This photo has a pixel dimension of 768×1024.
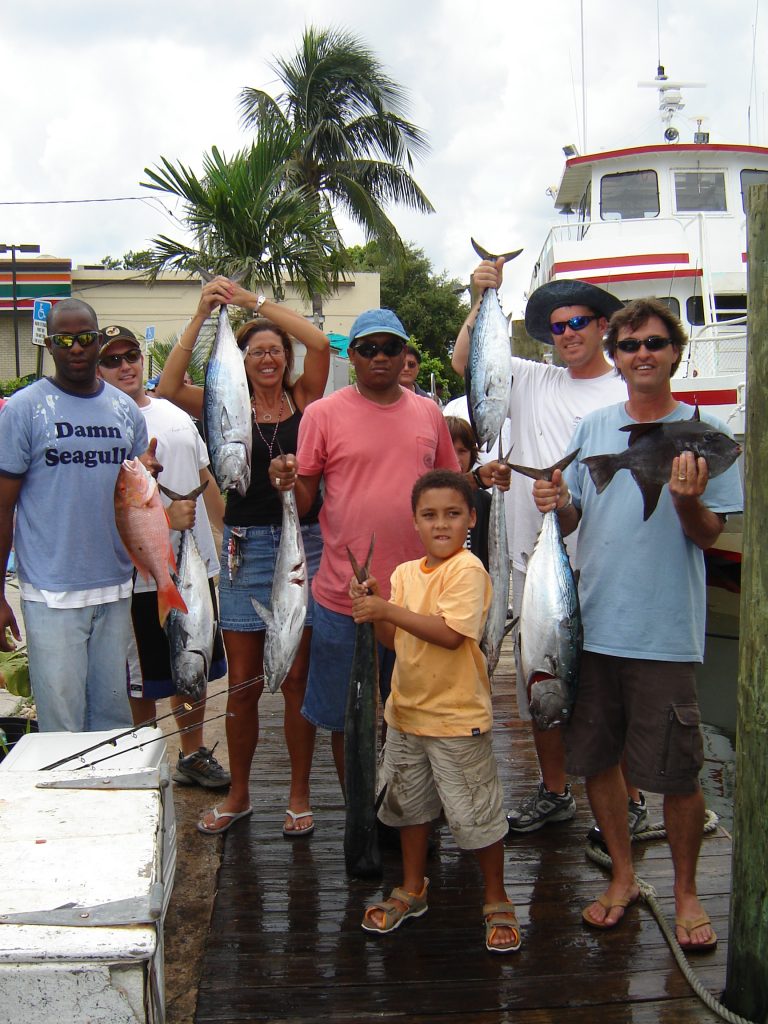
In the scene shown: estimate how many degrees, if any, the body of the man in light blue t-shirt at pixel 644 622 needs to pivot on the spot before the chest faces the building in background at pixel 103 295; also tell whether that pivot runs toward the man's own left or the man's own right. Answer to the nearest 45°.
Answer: approximately 135° to the man's own right

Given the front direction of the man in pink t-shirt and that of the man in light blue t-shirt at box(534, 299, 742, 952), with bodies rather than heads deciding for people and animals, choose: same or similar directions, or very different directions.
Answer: same or similar directions

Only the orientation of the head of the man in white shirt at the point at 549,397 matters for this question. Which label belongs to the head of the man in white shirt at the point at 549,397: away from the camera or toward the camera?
toward the camera

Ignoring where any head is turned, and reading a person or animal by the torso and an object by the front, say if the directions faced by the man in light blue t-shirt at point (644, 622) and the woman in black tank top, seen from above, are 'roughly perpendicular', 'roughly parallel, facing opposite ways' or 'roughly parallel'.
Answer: roughly parallel

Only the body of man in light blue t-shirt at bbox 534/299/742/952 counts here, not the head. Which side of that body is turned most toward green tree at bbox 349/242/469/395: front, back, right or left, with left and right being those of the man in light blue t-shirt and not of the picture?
back

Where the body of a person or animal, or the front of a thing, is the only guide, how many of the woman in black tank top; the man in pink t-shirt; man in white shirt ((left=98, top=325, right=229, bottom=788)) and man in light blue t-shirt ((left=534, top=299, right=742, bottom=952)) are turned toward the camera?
4

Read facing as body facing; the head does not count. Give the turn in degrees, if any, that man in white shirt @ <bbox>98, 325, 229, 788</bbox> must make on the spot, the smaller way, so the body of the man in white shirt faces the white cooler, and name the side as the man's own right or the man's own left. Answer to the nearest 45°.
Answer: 0° — they already face it

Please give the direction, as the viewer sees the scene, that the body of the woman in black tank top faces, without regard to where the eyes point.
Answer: toward the camera

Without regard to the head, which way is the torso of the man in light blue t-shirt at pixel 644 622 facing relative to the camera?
toward the camera

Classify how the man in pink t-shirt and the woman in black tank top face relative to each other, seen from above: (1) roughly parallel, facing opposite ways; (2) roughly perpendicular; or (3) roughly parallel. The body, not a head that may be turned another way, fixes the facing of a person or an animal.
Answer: roughly parallel

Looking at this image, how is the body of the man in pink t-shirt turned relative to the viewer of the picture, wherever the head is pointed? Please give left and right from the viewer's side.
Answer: facing the viewer

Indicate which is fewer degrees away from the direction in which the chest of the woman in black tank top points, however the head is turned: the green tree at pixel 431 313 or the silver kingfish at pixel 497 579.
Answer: the silver kingfish

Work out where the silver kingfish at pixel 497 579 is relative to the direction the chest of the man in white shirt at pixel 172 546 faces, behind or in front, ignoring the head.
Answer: in front

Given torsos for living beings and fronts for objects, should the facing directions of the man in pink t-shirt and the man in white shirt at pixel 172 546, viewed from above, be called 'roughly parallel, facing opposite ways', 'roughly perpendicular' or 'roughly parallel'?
roughly parallel
